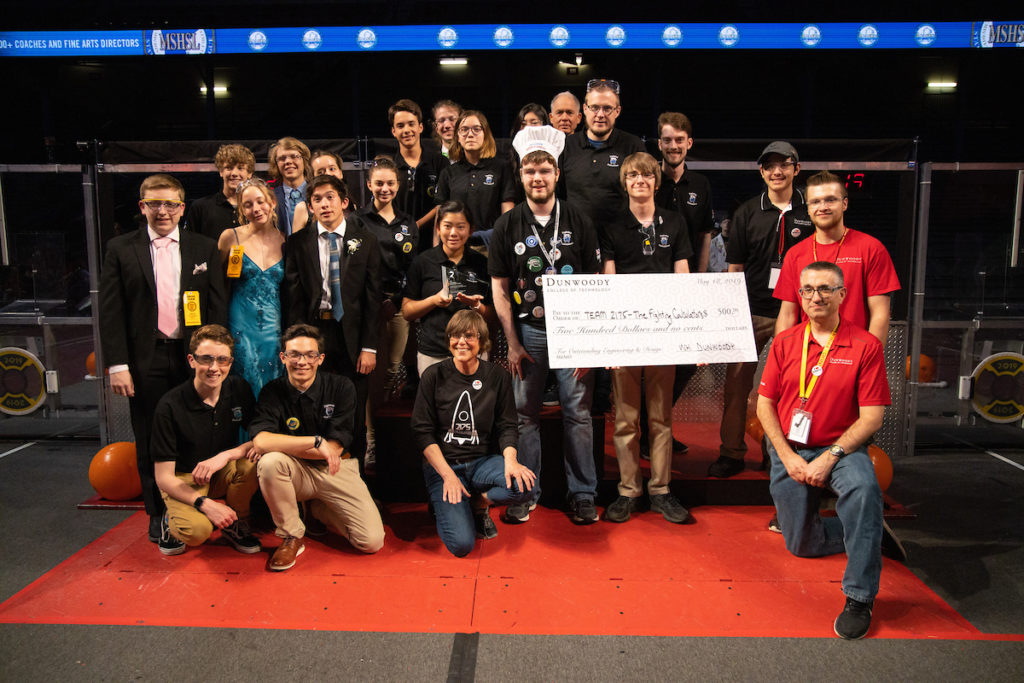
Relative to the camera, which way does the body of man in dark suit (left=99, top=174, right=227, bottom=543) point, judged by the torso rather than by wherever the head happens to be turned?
toward the camera

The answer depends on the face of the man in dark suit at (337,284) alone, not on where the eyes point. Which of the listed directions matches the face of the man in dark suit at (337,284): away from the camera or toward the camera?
toward the camera

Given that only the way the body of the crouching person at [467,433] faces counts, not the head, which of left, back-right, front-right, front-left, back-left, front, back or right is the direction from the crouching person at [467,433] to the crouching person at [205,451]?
right

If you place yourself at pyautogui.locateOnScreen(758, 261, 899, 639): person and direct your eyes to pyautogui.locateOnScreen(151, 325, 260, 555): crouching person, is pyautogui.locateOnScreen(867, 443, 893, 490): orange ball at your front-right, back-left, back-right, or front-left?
back-right

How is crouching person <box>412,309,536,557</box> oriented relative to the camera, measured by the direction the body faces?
toward the camera

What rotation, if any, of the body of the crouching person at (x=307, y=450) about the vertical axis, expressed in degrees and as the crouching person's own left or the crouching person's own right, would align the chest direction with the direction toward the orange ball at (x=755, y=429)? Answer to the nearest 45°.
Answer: approximately 90° to the crouching person's own left

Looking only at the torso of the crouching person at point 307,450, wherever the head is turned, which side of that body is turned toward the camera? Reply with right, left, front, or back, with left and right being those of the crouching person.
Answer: front

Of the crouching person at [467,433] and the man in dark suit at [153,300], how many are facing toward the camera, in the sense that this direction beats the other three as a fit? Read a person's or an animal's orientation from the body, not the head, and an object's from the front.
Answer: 2

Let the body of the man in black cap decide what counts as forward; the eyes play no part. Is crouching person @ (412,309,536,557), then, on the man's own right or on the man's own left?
on the man's own right

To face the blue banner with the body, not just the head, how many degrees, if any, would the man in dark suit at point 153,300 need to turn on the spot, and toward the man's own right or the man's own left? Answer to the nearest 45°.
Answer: approximately 135° to the man's own left

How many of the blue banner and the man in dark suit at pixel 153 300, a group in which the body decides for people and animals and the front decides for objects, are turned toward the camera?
2

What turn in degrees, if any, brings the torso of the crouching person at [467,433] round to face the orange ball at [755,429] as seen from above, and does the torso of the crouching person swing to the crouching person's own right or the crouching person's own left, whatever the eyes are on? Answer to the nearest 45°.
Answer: approximately 135° to the crouching person's own left

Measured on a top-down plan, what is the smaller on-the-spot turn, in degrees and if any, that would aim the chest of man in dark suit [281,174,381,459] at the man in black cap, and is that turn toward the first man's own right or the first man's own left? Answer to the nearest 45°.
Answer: approximately 90° to the first man's own left

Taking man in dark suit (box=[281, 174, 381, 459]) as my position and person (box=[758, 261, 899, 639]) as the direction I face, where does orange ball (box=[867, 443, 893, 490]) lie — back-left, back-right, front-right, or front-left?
front-left

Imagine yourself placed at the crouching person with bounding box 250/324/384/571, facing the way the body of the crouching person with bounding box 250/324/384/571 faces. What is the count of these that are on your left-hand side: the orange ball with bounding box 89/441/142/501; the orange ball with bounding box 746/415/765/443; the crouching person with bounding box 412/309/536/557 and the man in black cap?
3
